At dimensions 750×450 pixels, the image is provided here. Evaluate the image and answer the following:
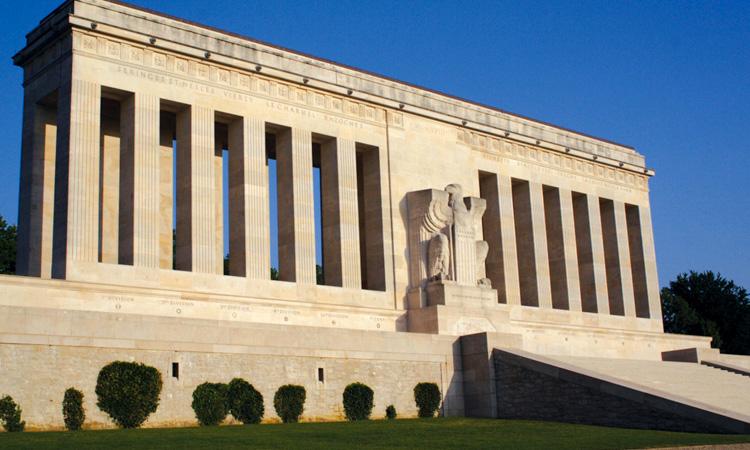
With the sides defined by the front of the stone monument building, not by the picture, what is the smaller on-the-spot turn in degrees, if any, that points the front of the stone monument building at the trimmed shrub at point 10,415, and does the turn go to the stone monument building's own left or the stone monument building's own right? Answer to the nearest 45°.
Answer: approximately 90° to the stone monument building's own right

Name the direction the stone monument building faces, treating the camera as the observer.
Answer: facing the viewer and to the right of the viewer

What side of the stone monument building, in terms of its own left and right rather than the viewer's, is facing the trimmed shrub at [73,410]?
right
